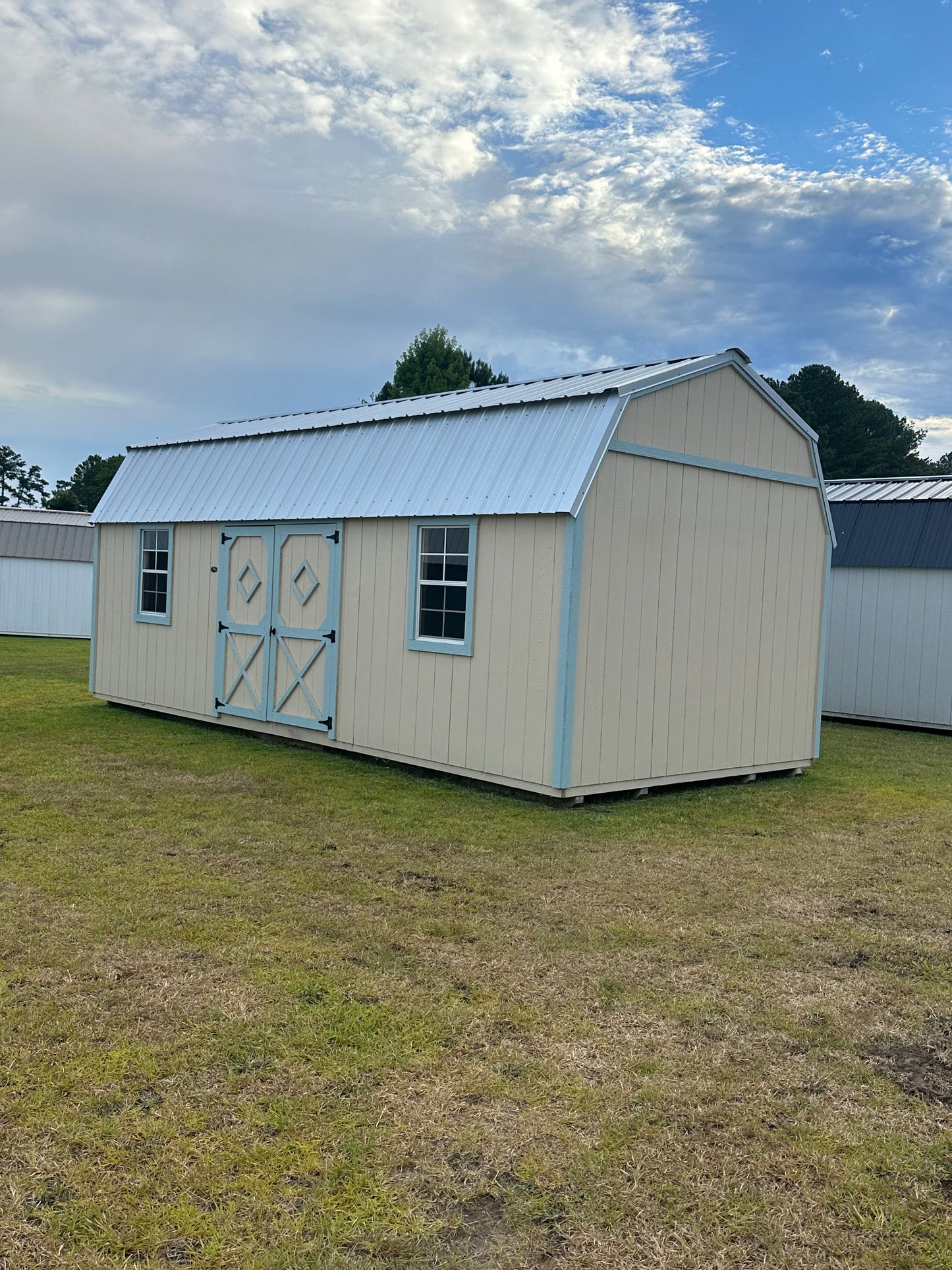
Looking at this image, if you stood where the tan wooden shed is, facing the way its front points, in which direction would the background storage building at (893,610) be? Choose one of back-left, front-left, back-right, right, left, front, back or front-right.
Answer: back

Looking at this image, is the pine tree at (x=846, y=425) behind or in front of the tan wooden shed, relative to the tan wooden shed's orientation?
behind

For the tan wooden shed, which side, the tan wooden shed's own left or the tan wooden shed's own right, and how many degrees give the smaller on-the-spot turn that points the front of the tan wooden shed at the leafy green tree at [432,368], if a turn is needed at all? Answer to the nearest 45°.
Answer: approximately 135° to the tan wooden shed's own right

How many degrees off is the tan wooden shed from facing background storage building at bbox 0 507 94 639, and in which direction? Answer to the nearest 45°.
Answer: approximately 90° to its right

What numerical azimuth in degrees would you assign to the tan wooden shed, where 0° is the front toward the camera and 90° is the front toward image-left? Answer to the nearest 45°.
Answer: approximately 45°
